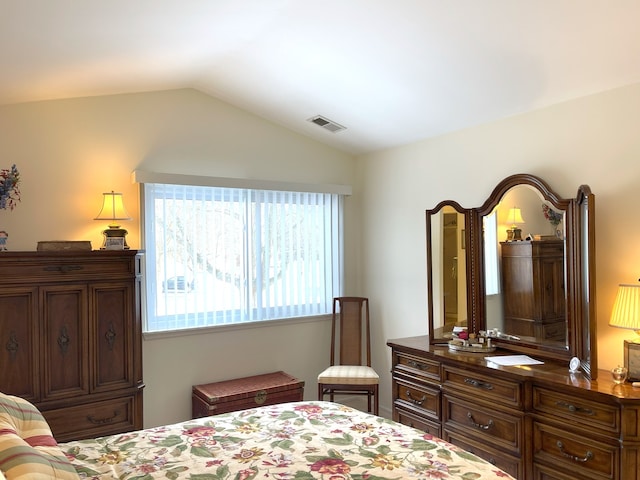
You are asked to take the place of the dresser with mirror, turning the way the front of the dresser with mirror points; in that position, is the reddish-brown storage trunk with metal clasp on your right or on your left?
on your right

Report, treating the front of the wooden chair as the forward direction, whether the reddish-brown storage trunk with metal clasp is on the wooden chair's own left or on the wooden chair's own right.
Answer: on the wooden chair's own right

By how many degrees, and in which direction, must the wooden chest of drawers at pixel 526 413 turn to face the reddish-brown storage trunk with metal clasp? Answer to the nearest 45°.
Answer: approximately 45° to its right

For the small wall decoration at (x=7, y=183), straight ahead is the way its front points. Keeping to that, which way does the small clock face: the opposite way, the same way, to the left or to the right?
to the right

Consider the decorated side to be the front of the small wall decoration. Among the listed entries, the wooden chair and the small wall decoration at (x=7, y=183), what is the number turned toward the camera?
2

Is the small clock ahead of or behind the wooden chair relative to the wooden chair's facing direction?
ahead

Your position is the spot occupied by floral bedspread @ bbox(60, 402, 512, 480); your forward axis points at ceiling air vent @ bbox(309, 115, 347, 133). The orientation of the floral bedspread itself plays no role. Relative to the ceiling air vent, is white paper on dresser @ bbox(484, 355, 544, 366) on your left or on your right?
right

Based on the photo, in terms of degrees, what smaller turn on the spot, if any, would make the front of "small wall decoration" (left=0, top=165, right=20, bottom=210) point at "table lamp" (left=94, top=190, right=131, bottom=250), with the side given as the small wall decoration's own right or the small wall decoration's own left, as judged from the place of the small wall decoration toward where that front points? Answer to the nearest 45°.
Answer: approximately 90° to the small wall decoration's own left

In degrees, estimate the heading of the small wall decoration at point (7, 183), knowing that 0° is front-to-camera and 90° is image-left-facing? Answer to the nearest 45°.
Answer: approximately 0°

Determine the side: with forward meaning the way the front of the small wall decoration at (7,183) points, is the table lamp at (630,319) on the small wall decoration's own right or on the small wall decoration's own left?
on the small wall decoration's own left

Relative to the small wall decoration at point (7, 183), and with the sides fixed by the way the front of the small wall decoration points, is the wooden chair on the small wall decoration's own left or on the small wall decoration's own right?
on the small wall decoration's own left

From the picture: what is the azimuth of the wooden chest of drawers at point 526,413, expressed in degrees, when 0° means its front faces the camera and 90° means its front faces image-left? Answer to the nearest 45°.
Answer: approximately 45°
